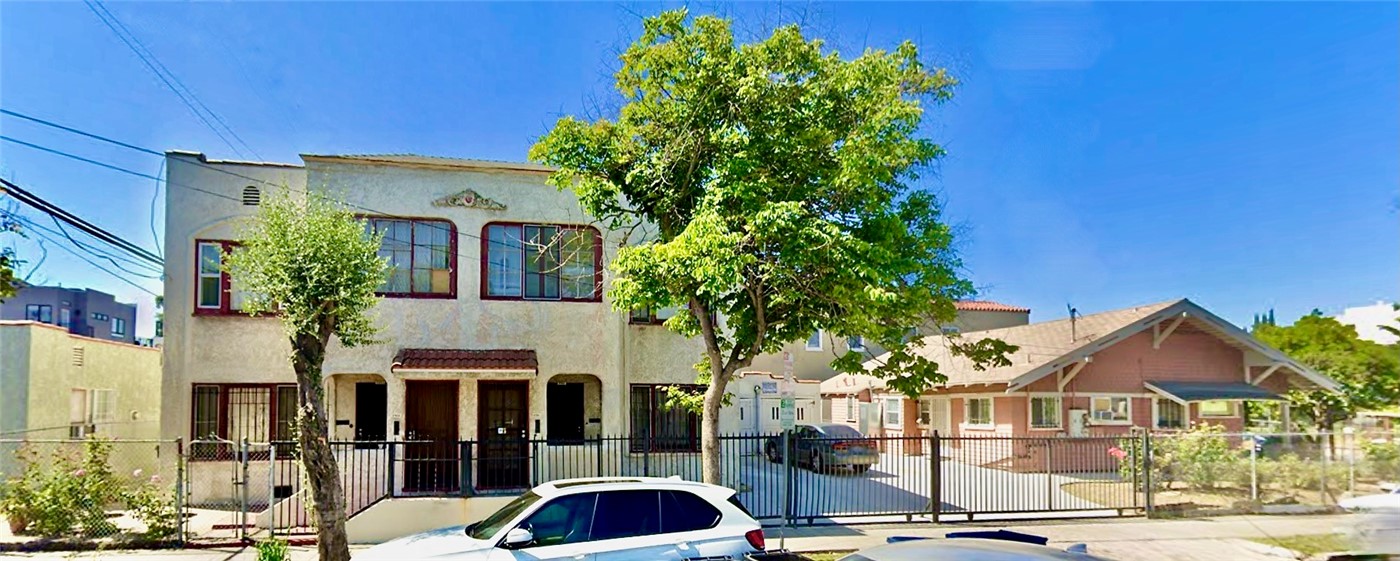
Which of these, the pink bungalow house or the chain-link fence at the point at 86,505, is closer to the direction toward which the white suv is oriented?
the chain-link fence

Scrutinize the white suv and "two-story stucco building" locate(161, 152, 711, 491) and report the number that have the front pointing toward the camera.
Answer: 1

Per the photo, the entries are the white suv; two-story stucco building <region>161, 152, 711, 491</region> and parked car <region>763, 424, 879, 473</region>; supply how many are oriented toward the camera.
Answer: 1

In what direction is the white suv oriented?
to the viewer's left

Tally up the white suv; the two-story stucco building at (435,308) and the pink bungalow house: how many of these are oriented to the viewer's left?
1

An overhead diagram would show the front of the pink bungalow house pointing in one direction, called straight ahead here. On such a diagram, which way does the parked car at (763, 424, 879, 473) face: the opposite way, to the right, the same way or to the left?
the opposite way

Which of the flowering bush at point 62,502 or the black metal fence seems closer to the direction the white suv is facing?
the flowering bush

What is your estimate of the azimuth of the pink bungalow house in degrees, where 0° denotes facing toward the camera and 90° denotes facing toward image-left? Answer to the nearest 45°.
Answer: approximately 315°

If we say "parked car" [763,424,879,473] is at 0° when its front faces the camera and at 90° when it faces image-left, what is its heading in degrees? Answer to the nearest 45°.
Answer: approximately 135°
